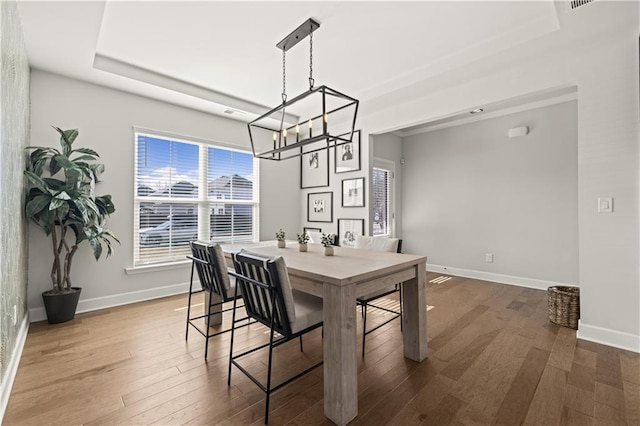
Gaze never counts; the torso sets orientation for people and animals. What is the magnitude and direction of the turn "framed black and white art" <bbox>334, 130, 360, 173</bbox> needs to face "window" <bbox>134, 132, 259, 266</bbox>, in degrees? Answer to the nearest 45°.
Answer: approximately 45° to its right

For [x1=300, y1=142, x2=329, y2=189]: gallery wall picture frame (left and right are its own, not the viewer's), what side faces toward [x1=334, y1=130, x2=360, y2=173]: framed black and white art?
left

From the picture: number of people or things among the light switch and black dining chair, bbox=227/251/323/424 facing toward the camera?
1

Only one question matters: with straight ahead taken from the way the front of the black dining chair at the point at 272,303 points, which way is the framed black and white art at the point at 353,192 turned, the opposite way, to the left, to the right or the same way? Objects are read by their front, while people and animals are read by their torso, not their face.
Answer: the opposite way

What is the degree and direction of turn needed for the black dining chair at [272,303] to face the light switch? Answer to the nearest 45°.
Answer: approximately 45° to its right

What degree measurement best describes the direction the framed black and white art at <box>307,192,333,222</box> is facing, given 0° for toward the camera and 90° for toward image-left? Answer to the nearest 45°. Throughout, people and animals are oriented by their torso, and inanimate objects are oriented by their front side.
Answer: approximately 45°

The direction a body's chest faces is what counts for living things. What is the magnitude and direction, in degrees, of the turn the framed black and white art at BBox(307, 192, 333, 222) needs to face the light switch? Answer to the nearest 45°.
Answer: approximately 90° to its left

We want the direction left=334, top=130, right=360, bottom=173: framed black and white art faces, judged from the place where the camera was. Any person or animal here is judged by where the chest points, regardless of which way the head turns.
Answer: facing the viewer and to the left of the viewer

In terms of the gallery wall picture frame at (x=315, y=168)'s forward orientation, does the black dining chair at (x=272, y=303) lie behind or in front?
in front

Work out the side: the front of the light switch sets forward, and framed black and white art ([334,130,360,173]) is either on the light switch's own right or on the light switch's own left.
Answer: on the light switch's own right

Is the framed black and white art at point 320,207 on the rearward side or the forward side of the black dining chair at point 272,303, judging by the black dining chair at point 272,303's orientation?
on the forward side

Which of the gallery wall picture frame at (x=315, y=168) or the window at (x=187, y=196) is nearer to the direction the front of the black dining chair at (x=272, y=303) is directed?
the gallery wall picture frame

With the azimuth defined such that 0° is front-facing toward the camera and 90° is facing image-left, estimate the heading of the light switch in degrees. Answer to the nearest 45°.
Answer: approximately 0°
